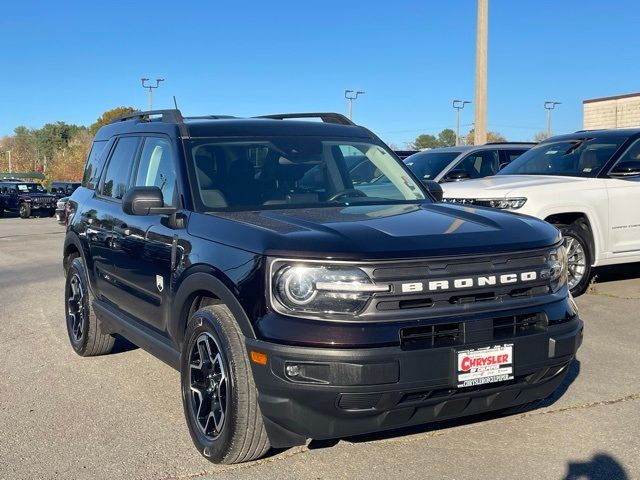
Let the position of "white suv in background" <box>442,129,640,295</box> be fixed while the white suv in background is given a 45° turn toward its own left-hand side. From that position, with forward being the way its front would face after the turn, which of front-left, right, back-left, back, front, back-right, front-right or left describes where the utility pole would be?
back

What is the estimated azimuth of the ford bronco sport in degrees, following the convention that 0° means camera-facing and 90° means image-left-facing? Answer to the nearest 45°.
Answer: approximately 315°

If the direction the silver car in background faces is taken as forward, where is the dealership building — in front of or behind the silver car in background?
behind

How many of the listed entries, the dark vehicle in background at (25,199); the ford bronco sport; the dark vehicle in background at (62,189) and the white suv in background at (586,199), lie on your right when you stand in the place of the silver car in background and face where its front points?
2

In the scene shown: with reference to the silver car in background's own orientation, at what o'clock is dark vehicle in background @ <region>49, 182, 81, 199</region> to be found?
The dark vehicle in background is roughly at 3 o'clock from the silver car in background.

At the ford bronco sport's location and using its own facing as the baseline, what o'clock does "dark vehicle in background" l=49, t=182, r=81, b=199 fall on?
The dark vehicle in background is roughly at 7 o'clock from the ford bronco sport.

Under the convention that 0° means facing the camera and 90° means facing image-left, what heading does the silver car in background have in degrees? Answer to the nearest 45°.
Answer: approximately 45°

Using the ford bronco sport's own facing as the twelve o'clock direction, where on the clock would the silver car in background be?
The silver car in background is roughly at 8 o'clock from the ford bronco sport.

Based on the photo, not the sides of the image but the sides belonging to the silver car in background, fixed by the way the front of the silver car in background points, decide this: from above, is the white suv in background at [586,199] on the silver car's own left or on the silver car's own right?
on the silver car's own left

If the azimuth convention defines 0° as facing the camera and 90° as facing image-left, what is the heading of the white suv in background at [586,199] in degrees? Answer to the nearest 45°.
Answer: approximately 45°
